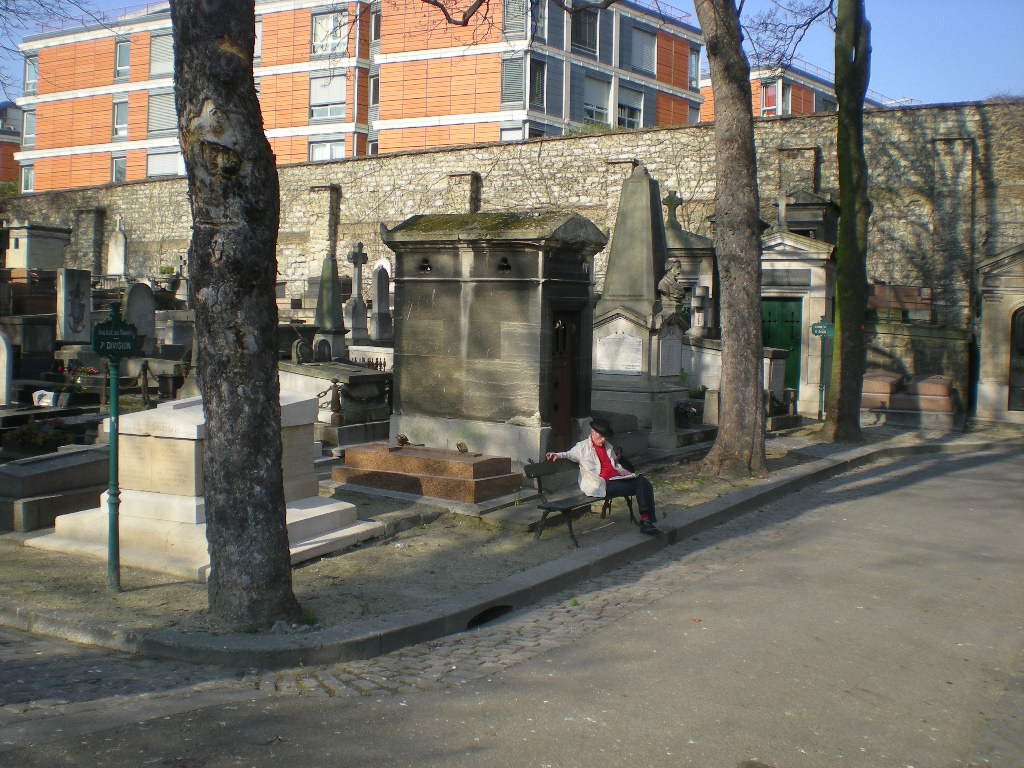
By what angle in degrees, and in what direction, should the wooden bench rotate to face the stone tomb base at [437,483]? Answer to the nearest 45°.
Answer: approximately 180°

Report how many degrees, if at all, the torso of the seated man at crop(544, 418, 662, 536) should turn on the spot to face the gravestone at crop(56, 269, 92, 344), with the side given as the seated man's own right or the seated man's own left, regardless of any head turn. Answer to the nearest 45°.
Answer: approximately 180°

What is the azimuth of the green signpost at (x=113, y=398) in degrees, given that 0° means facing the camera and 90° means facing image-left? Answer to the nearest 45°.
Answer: approximately 0°

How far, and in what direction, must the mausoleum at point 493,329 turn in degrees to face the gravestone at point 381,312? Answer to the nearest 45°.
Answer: approximately 135° to its left

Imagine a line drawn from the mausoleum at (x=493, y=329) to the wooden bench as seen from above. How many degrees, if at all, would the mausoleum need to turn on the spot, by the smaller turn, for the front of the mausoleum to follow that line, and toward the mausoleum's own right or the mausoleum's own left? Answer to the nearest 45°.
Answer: approximately 45° to the mausoleum's own right

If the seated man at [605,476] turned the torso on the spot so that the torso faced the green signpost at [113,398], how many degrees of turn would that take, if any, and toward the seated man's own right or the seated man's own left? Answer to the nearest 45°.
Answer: approximately 90° to the seated man's own right

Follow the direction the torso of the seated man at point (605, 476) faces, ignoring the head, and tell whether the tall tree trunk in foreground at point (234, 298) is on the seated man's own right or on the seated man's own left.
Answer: on the seated man's own right

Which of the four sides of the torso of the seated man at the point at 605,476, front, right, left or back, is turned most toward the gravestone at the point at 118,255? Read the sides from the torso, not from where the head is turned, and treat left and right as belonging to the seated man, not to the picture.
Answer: back

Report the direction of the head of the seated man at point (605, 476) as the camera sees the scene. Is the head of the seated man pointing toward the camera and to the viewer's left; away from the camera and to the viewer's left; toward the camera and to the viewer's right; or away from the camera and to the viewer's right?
toward the camera and to the viewer's right

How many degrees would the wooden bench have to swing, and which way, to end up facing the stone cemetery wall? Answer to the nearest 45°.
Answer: approximately 135° to its left

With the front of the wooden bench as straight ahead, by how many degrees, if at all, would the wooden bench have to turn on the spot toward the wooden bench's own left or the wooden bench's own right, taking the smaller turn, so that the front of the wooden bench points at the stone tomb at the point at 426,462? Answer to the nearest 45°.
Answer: approximately 180°

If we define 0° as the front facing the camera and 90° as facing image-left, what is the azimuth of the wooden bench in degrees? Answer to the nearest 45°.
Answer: approximately 315°

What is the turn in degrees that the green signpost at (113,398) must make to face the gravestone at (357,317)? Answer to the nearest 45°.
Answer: approximately 180°
